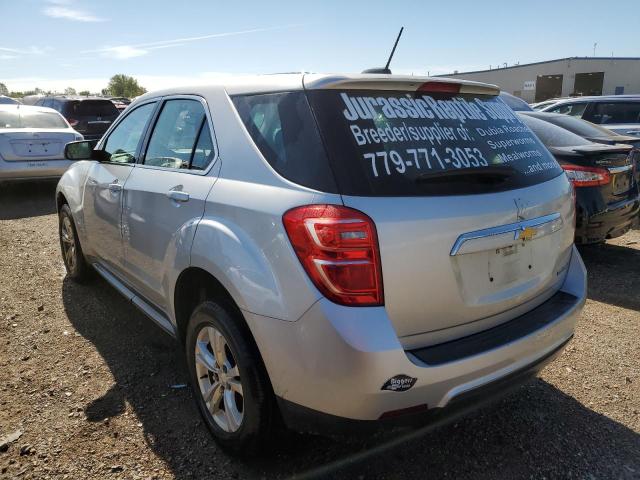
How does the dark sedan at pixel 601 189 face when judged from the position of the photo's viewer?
facing away from the viewer and to the left of the viewer

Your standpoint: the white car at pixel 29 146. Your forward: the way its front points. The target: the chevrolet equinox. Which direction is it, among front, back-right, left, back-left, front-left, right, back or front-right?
back

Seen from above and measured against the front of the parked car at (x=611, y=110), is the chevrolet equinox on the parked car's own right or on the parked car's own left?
on the parked car's own left

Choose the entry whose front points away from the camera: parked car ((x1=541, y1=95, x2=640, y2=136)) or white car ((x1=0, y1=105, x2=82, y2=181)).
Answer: the white car

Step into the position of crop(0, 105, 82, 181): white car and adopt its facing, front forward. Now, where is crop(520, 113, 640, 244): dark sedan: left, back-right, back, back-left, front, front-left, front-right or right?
back-right

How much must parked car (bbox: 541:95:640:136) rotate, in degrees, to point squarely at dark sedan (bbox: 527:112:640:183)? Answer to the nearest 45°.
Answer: approximately 90° to its left

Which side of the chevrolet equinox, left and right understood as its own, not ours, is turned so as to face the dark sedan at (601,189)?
right

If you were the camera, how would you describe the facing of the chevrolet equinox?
facing away from the viewer and to the left of the viewer

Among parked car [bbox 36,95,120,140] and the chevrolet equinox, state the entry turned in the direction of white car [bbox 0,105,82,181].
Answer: the chevrolet equinox

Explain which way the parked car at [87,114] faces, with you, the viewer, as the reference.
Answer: facing away from the viewer and to the left of the viewer

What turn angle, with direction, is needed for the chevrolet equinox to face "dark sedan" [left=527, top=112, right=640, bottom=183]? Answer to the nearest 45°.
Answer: approximately 90° to its right

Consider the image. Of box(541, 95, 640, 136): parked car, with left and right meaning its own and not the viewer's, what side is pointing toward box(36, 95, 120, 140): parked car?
front

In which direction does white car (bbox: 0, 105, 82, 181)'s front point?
away from the camera
